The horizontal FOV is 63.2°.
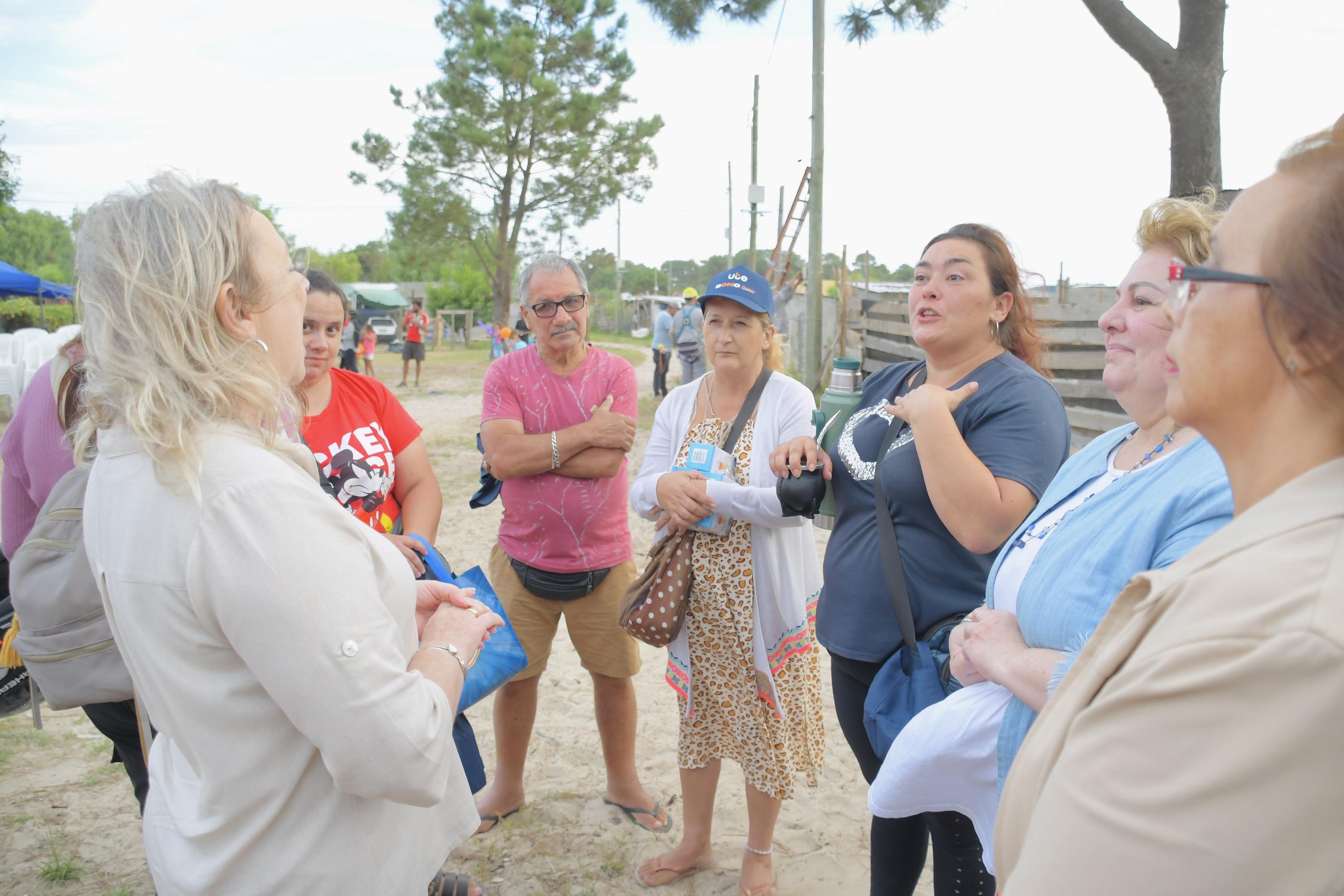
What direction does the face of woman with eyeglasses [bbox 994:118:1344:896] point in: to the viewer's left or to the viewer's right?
to the viewer's left

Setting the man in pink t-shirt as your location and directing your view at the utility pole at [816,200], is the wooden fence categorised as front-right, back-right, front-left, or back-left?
front-right

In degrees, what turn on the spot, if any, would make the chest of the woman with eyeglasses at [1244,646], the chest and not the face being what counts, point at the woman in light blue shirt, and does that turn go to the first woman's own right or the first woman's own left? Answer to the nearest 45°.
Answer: approximately 90° to the first woman's own right

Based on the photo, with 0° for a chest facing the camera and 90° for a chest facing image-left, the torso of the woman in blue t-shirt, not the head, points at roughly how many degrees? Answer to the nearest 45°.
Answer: approximately 45°

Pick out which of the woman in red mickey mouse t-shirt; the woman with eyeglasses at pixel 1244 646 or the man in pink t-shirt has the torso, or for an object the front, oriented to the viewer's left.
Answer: the woman with eyeglasses

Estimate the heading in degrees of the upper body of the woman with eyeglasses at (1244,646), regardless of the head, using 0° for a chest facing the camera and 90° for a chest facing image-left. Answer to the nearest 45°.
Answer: approximately 90°

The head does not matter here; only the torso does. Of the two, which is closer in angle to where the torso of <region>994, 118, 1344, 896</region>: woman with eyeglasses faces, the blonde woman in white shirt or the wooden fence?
the blonde woman in white shirt

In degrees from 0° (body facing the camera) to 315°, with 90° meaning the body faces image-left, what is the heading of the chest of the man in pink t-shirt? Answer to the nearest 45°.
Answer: approximately 0°

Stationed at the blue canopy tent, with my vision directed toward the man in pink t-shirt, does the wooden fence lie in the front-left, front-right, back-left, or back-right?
front-left

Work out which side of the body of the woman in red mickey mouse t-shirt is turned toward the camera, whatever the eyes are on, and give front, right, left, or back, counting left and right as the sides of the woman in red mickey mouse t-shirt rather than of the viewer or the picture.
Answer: front

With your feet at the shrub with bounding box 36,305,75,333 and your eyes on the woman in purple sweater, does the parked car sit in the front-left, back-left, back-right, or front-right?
back-left

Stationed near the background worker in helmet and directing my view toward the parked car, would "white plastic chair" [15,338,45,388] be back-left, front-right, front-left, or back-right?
front-left

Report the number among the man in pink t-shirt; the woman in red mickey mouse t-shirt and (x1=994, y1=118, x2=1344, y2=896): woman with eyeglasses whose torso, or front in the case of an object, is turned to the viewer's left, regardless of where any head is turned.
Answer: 1
